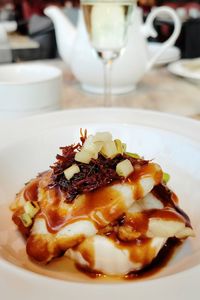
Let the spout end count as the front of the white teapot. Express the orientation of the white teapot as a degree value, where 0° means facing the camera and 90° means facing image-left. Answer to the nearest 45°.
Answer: approximately 90°

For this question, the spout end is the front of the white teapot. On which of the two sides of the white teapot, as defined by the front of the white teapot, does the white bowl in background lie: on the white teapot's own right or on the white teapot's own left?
on the white teapot's own left

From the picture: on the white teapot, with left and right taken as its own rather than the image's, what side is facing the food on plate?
left

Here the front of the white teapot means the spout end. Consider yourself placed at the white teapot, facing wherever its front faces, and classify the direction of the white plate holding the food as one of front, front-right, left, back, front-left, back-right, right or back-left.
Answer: left
